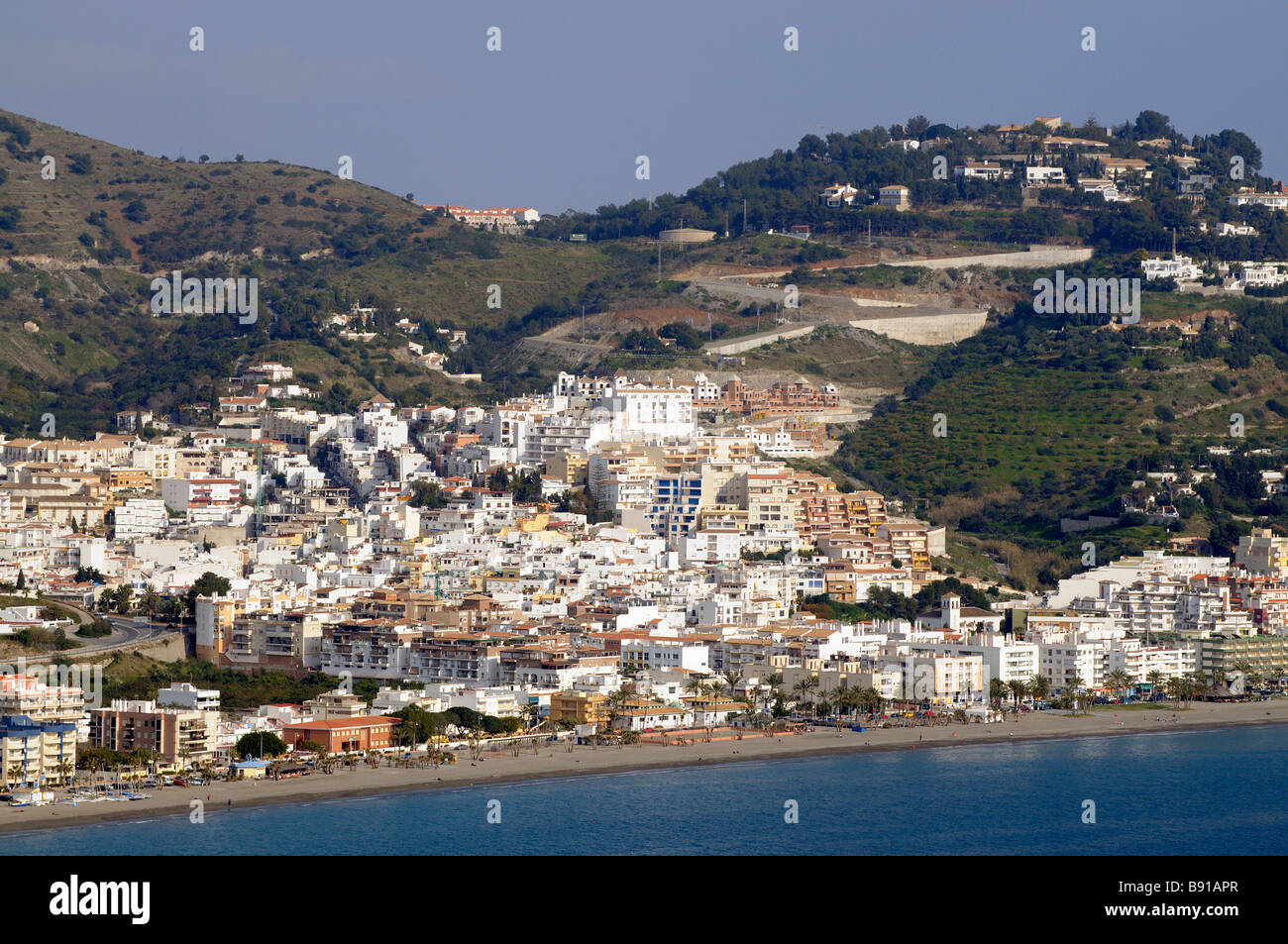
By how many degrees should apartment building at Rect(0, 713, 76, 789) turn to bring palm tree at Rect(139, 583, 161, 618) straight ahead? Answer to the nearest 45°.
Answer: approximately 180°

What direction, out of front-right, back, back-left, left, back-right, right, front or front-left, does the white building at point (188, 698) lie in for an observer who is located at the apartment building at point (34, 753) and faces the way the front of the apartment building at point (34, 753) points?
back-left

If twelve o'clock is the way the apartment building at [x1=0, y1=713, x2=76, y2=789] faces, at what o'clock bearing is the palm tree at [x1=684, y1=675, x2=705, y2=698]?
The palm tree is roughly at 8 o'clock from the apartment building.

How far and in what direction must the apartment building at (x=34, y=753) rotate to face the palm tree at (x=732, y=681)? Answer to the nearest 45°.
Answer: approximately 135° to its left

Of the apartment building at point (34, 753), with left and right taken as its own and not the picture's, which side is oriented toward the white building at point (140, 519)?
back

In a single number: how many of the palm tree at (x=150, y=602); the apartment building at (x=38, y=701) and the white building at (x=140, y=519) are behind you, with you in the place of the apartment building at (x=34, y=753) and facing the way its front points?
3

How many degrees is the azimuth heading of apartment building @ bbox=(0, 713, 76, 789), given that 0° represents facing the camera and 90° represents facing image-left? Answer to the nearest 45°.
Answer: approximately 0°

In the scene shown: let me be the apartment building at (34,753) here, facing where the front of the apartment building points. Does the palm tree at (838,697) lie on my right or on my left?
on my left

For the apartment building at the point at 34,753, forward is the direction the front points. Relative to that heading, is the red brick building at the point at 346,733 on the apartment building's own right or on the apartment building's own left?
on the apartment building's own left

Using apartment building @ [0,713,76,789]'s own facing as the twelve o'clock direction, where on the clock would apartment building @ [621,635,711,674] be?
apartment building @ [621,635,711,674] is roughly at 8 o'clock from apartment building @ [0,713,76,789].

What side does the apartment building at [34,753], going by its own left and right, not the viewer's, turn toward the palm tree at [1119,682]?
left
